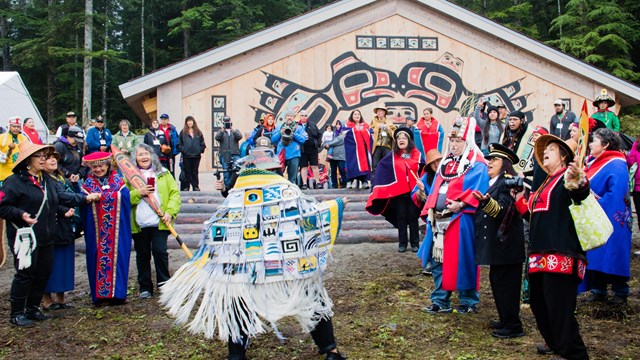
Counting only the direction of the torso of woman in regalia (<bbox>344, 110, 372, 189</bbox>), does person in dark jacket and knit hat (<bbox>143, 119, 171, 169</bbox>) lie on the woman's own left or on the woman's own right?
on the woman's own right

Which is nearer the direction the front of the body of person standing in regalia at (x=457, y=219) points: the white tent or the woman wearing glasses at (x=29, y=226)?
the woman wearing glasses

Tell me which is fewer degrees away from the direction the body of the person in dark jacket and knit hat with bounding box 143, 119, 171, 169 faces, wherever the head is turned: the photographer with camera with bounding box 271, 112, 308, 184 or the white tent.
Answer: the photographer with camera

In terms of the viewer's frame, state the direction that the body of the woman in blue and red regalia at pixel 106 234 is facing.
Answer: toward the camera

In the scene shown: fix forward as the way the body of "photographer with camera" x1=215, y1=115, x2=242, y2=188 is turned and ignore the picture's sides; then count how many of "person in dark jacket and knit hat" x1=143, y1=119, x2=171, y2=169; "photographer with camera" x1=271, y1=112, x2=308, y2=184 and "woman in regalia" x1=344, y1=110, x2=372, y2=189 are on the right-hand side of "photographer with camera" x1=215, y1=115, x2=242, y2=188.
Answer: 1

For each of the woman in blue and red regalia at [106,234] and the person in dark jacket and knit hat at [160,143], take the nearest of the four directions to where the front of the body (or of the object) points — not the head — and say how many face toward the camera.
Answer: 2

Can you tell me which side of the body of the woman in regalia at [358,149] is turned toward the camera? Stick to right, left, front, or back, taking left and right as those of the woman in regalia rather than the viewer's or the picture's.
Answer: front

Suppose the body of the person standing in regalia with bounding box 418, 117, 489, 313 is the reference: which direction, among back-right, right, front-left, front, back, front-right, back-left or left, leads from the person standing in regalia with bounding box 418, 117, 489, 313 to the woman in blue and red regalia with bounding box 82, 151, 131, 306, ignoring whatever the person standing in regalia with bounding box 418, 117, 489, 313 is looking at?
front-right

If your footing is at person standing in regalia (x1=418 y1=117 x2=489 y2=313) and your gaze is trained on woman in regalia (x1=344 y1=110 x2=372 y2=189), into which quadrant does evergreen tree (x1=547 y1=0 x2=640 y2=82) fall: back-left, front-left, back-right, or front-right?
front-right

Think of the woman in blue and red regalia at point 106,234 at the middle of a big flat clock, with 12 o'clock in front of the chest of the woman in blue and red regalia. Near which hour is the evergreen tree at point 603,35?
The evergreen tree is roughly at 8 o'clock from the woman in blue and red regalia.

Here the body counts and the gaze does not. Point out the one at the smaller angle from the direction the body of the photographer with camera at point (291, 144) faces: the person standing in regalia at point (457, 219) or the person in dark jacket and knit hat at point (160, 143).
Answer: the person standing in regalia

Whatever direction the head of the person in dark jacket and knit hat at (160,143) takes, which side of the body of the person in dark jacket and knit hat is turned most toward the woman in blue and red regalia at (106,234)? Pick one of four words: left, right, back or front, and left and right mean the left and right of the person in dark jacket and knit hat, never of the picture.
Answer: front
